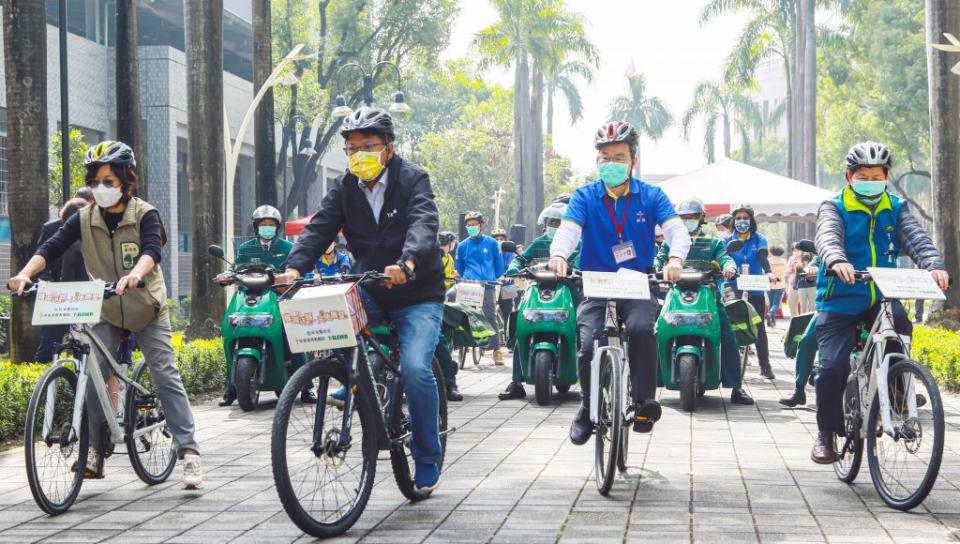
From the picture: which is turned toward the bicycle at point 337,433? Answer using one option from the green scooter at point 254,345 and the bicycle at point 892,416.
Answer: the green scooter

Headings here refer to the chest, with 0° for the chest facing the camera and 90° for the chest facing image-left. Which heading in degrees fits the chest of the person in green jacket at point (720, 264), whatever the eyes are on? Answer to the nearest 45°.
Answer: approximately 0°

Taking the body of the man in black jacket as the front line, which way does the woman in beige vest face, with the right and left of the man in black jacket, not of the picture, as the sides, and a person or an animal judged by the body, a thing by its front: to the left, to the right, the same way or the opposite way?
the same way

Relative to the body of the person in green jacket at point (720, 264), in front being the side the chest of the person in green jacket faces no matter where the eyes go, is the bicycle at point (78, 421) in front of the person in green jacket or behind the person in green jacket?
in front

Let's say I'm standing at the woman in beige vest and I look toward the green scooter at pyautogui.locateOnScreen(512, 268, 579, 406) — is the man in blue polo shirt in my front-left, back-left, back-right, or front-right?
front-right

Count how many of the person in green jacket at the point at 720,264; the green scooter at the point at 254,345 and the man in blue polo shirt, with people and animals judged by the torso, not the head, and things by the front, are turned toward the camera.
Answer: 3

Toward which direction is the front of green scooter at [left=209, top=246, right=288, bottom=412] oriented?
toward the camera

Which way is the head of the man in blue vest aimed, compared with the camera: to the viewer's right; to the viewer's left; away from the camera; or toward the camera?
toward the camera

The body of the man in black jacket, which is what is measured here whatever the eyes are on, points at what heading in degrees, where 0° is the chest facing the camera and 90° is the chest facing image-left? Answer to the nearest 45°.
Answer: approximately 45°

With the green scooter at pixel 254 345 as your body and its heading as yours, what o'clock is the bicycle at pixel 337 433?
The bicycle is roughly at 12 o'clock from the green scooter.

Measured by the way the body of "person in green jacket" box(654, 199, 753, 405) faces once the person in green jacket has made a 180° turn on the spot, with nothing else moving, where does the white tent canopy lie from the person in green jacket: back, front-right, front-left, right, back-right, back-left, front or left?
front

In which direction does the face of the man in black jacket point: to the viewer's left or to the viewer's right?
to the viewer's left

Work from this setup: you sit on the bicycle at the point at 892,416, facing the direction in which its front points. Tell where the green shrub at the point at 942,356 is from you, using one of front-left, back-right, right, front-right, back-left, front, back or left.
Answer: back-left

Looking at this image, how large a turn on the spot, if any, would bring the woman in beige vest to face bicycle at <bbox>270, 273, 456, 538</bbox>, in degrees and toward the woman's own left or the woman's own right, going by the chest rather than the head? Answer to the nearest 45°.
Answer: approximately 90° to the woman's own left

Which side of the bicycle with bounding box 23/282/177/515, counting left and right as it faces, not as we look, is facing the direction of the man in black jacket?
left

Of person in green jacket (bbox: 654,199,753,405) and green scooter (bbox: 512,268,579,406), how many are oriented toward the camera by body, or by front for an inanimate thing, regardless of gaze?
2

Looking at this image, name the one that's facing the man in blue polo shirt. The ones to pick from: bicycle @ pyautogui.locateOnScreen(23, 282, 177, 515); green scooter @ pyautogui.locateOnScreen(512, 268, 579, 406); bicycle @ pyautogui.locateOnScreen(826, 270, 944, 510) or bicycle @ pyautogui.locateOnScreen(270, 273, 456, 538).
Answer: the green scooter
